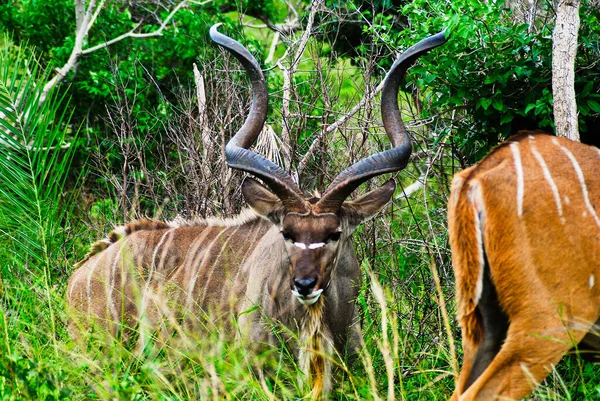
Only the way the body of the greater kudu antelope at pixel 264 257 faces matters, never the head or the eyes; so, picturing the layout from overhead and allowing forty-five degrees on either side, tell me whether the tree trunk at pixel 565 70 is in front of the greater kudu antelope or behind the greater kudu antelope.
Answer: in front

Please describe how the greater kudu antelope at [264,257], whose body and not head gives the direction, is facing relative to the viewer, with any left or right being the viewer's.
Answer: facing the viewer and to the right of the viewer
